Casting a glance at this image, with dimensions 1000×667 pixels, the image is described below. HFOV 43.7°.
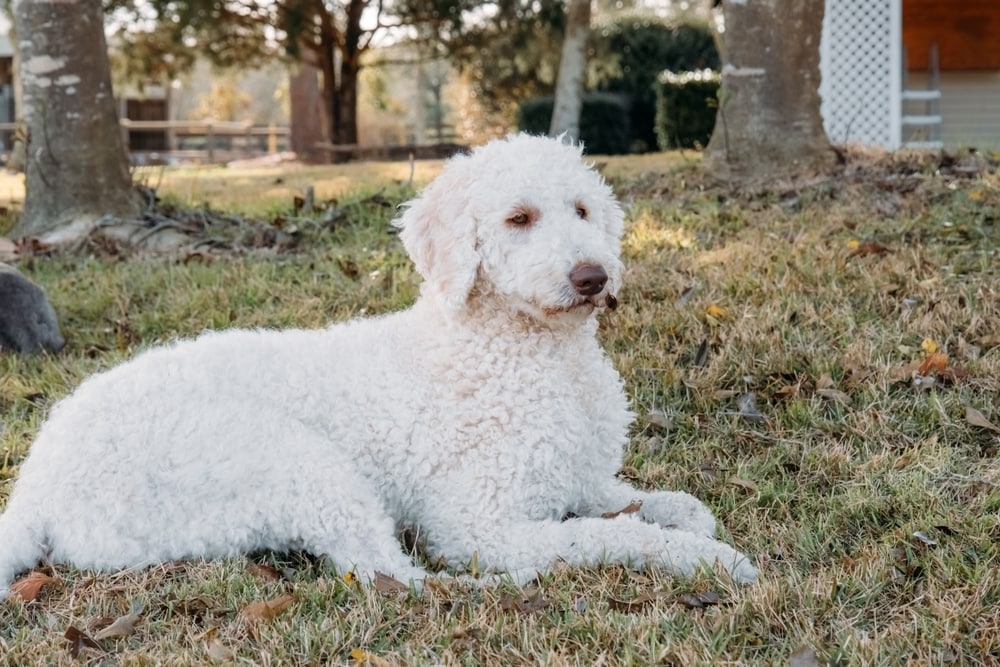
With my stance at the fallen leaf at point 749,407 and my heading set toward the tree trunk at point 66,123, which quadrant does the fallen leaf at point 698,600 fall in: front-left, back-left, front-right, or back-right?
back-left

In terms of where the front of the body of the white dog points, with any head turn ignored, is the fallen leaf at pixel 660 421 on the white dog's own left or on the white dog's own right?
on the white dog's own left

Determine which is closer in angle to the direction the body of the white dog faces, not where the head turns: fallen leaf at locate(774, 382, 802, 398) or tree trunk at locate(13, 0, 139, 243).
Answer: the fallen leaf

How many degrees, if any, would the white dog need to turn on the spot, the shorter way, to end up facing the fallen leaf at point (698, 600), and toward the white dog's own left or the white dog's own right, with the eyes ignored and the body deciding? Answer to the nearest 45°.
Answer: approximately 45° to the white dog's own right

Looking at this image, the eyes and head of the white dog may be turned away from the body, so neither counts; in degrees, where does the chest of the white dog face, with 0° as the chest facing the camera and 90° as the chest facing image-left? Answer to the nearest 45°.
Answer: approximately 270°

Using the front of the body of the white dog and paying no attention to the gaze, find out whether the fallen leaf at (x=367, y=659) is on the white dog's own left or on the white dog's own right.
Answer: on the white dog's own right

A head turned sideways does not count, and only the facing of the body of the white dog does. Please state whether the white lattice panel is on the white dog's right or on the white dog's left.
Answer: on the white dog's left

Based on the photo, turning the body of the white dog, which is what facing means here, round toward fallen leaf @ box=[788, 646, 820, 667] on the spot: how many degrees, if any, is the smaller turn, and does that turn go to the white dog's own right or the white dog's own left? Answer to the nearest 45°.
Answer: approximately 45° to the white dog's own right

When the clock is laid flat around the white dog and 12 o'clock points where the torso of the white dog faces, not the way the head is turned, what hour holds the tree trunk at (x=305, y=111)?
The tree trunk is roughly at 9 o'clock from the white dog.

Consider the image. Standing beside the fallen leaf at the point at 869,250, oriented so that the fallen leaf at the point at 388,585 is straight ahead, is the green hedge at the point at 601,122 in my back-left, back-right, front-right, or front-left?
back-right

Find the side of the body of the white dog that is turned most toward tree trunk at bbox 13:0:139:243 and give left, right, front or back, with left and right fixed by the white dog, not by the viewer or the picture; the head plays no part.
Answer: left

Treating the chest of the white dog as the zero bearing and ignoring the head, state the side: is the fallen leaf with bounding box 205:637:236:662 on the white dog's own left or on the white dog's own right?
on the white dog's own right

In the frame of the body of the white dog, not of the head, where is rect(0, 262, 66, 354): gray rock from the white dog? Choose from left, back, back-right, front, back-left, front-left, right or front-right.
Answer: back-left

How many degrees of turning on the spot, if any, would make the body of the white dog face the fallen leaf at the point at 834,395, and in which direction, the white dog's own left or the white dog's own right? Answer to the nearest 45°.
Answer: approximately 45° to the white dog's own left
